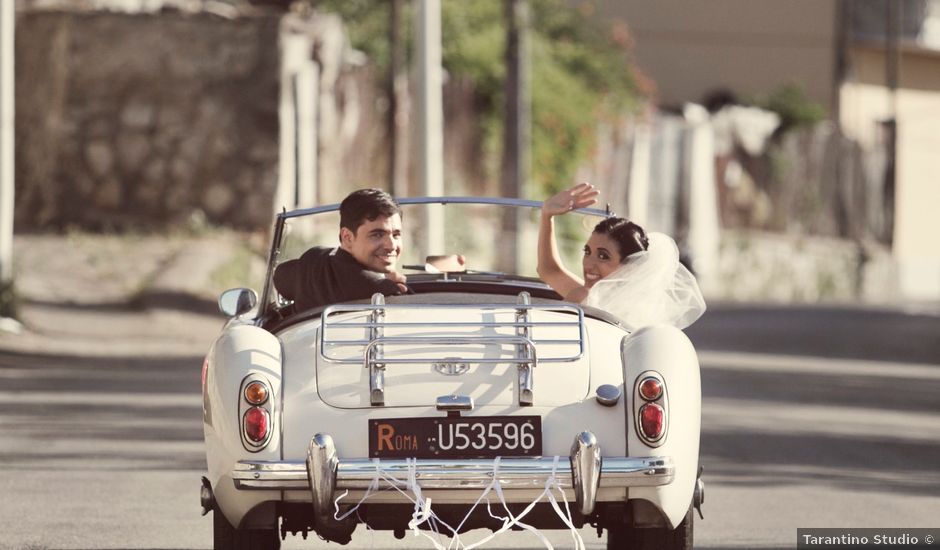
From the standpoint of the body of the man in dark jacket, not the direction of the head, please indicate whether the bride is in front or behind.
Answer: in front

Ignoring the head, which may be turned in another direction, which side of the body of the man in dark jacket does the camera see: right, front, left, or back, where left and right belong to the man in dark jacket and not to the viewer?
right

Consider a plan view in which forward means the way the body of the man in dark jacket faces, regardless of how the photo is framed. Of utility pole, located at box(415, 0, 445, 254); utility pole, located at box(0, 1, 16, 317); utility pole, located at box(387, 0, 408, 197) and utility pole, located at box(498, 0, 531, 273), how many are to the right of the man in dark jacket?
0

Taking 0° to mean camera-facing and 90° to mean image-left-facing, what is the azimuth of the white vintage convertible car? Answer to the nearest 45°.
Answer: approximately 180°

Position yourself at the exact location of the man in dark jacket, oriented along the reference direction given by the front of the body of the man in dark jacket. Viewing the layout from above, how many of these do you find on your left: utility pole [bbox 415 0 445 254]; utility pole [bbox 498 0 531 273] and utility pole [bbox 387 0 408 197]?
3

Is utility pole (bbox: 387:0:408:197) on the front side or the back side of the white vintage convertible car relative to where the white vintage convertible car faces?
on the front side

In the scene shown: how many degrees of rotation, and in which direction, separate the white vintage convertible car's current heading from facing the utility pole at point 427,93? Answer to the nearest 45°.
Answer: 0° — it already faces it

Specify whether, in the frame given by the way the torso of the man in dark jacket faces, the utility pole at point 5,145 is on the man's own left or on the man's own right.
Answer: on the man's own left

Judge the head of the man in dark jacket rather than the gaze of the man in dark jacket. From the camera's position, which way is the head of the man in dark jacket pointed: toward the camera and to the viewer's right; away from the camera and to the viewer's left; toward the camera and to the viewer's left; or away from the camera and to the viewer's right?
toward the camera and to the viewer's right

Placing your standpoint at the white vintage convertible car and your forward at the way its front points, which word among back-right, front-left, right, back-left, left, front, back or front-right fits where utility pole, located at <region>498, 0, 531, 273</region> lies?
front
